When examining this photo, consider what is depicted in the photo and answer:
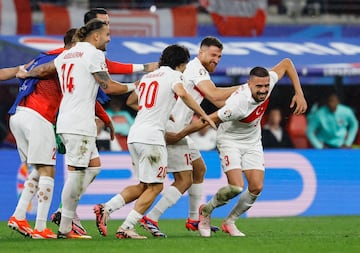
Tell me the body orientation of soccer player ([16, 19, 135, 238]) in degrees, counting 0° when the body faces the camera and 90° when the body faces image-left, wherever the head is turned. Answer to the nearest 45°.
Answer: approximately 225°

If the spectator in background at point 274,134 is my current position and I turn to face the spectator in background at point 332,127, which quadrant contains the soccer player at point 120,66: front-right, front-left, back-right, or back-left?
back-right

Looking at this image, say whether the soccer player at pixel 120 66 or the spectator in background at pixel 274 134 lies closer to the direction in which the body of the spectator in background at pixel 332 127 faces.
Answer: the soccer player

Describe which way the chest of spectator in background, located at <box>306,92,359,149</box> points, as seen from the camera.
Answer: toward the camera

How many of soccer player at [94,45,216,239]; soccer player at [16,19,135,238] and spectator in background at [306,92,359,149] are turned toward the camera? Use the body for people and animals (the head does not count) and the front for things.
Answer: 1

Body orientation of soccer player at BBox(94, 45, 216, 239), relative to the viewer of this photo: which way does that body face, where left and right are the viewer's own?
facing away from the viewer and to the right of the viewer
